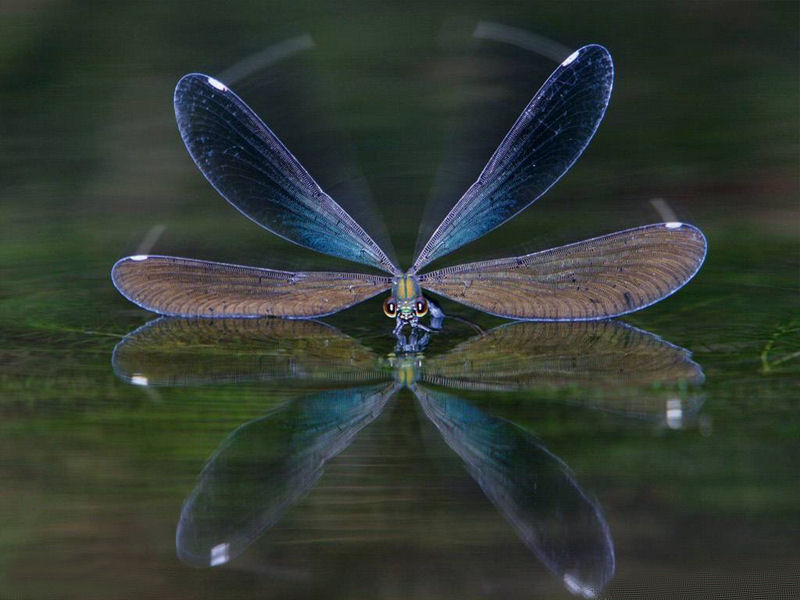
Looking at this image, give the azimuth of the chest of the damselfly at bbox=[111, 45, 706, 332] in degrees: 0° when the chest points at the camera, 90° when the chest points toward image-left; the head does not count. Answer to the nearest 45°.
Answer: approximately 0°
